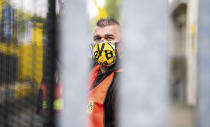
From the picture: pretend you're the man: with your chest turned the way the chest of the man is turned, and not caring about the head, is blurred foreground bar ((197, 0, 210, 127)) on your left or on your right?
on your left

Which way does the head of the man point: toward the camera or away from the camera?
toward the camera

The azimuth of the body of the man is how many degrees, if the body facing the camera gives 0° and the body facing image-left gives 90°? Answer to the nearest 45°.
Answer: approximately 45°
